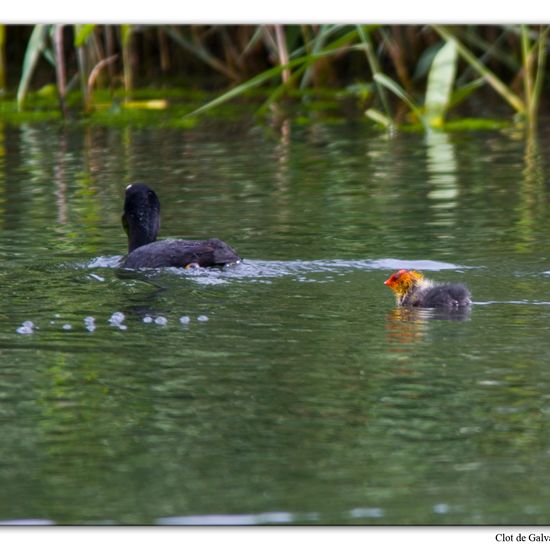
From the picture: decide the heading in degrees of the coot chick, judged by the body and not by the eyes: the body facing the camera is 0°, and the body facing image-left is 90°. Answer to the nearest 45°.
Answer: approximately 90°

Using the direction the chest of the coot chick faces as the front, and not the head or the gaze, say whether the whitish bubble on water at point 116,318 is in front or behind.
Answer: in front
